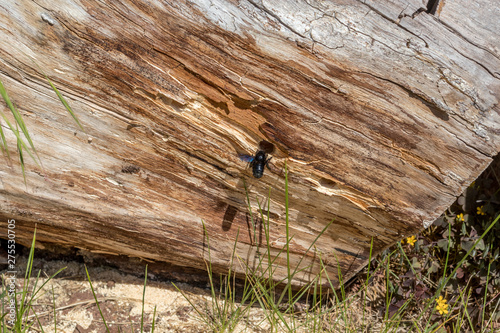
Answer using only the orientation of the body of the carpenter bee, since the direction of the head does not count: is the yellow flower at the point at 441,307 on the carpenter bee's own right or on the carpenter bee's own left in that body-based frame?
on the carpenter bee's own right

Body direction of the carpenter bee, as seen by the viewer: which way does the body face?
away from the camera

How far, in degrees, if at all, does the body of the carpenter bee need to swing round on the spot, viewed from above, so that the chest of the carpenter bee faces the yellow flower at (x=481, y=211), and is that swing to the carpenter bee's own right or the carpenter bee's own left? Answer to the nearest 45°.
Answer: approximately 45° to the carpenter bee's own right
